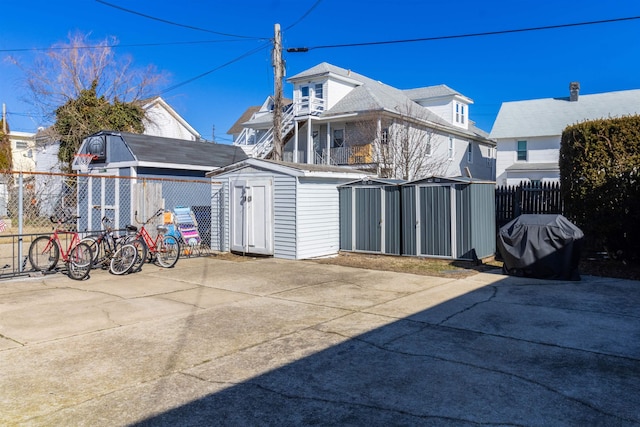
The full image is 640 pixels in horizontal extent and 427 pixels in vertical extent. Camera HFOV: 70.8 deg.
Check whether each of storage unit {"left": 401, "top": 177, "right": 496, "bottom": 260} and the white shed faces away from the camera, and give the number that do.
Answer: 0

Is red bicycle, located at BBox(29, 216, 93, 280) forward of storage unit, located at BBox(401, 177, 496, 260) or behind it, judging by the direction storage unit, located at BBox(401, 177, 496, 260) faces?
forward

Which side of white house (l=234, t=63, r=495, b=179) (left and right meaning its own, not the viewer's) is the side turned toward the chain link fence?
front

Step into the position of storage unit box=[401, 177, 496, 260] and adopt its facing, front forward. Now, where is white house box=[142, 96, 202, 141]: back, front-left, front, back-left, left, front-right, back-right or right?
right

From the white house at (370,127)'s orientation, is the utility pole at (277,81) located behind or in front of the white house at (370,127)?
in front

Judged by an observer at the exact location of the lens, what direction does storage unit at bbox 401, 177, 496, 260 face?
facing the viewer and to the left of the viewer

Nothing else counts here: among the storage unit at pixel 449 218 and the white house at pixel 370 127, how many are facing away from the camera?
0

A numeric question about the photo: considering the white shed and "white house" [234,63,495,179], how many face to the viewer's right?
0

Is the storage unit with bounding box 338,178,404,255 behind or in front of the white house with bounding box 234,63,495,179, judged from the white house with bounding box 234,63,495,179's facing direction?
in front

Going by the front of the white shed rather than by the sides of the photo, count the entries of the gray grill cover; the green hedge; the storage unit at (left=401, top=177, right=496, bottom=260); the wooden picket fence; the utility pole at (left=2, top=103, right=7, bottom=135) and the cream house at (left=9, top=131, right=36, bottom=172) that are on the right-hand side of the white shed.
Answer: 2

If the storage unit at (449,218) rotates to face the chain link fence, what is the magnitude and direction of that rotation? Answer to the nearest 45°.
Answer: approximately 45° to its right

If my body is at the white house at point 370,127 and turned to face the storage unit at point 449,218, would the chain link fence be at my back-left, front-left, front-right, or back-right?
front-right

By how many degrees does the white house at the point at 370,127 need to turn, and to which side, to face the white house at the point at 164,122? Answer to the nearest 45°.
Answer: approximately 45° to its right
